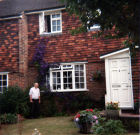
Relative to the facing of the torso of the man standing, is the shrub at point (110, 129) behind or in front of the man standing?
in front

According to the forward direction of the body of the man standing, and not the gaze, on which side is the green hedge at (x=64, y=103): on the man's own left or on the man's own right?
on the man's own left

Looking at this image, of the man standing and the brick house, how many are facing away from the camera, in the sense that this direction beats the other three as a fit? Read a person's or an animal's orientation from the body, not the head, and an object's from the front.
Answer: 0

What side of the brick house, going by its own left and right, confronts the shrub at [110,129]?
front

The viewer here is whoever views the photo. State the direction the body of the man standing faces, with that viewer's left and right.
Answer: facing the viewer and to the right of the viewer

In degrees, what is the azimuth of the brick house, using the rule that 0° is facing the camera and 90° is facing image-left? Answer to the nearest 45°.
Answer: approximately 0°
